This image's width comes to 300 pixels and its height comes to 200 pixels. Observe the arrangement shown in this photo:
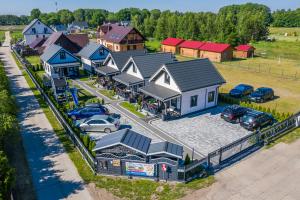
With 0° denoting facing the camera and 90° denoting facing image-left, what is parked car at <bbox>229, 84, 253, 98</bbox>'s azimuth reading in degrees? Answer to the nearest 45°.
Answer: approximately 45°

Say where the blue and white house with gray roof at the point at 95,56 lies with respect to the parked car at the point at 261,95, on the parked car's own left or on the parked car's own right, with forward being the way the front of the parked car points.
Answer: on the parked car's own right

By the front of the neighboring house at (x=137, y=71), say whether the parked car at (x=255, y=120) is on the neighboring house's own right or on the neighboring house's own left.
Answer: on the neighboring house's own left

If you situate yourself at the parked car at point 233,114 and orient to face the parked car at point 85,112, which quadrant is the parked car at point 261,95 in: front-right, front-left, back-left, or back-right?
back-right

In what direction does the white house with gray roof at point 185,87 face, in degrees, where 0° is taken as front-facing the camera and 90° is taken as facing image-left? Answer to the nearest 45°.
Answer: approximately 45°

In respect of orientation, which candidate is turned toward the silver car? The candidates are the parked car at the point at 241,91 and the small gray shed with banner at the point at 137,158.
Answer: the parked car
